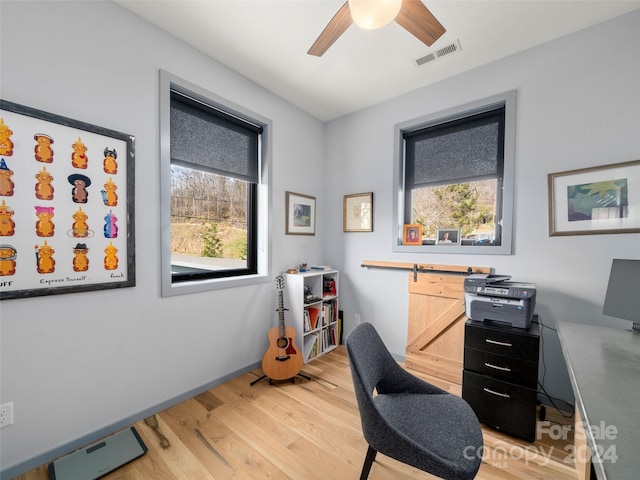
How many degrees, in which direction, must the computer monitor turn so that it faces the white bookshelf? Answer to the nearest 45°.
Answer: approximately 45° to its right

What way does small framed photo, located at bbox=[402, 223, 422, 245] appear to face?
toward the camera

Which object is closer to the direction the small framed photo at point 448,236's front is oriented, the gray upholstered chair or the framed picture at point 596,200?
the gray upholstered chair

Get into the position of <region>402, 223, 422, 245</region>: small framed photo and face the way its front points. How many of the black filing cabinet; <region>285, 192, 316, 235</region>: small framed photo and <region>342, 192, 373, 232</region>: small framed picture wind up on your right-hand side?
2

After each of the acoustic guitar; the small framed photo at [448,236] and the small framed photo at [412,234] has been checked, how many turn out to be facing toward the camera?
3

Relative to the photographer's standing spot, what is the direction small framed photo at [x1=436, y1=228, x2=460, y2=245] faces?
facing the viewer

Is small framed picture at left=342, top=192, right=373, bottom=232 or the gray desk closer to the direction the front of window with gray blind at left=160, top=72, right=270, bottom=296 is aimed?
the gray desk

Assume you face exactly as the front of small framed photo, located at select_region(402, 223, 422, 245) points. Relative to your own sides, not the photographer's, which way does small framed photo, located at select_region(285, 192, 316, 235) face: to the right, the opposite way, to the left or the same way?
to the left

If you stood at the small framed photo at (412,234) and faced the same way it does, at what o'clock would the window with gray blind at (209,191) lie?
The window with gray blind is roughly at 2 o'clock from the small framed photo.

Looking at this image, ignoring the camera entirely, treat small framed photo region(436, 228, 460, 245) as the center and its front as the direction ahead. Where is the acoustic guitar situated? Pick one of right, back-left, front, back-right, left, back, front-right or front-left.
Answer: front-right
